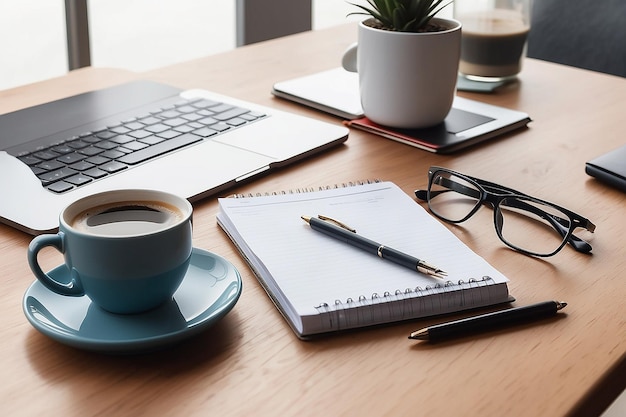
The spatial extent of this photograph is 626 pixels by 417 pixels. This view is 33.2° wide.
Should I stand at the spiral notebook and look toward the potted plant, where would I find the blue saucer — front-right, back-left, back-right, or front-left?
back-left

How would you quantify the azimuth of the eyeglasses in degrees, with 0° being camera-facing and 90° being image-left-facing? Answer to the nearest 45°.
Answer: approximately 45°

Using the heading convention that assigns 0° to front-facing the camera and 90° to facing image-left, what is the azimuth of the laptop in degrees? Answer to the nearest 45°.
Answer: approximately 315°
